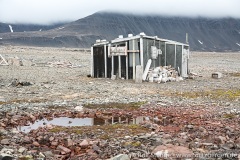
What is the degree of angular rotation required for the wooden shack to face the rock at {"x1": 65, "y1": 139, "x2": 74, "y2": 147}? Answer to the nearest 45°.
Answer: approximately 45° to its left

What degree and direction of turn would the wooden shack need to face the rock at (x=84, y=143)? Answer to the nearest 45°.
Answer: approximately 45° to its left

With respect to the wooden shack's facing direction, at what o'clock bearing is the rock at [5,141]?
The rock is roughly at 11 o'clock from the wooden shack.

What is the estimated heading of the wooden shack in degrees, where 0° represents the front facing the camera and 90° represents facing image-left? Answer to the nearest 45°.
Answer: approximately 45°

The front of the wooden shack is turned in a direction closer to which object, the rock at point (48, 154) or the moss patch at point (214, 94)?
the rock

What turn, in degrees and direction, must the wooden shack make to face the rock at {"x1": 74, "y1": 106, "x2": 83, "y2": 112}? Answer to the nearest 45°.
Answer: approximately 45° to its left

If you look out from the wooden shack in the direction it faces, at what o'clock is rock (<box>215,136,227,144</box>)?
The rock is roughly at 10 o'clock from the wooden shack.
